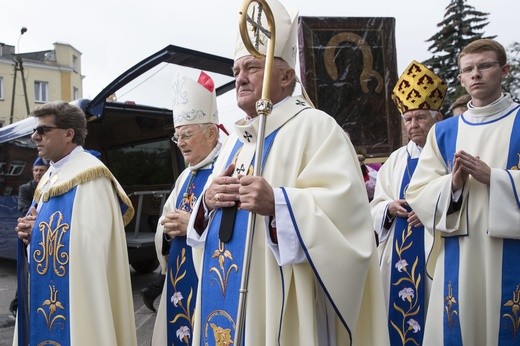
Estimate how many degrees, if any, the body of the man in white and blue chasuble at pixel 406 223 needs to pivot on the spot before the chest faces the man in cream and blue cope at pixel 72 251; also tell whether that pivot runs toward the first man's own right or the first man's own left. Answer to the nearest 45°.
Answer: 0° — they already face them

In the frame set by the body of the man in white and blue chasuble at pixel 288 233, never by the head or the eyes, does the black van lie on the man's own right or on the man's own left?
on the man's own right

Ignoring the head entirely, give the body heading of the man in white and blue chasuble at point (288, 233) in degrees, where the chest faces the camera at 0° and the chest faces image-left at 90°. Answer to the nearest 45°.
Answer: approximately 45°

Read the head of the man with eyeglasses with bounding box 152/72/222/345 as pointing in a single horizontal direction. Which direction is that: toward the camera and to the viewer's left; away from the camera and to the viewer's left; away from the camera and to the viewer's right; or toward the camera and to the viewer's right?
toward the camera and to the viewer's left

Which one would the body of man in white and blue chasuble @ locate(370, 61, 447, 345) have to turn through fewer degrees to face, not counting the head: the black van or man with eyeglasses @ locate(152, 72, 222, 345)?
the man with eyeglasses

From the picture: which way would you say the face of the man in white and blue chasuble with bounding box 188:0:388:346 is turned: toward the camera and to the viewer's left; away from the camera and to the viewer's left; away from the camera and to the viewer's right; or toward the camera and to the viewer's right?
toward the camera and to the viewer's left

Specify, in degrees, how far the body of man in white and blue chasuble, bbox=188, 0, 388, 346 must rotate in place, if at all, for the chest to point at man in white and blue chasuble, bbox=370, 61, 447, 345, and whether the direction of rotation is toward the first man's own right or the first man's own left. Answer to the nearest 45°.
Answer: approximately 180°

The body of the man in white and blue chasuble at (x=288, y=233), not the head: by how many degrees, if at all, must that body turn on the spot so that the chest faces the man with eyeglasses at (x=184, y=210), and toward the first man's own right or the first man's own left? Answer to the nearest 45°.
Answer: approximately 90° to the first man's own right

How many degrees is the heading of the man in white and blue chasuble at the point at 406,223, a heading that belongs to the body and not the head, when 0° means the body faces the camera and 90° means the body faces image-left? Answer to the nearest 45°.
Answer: approximately 45°
